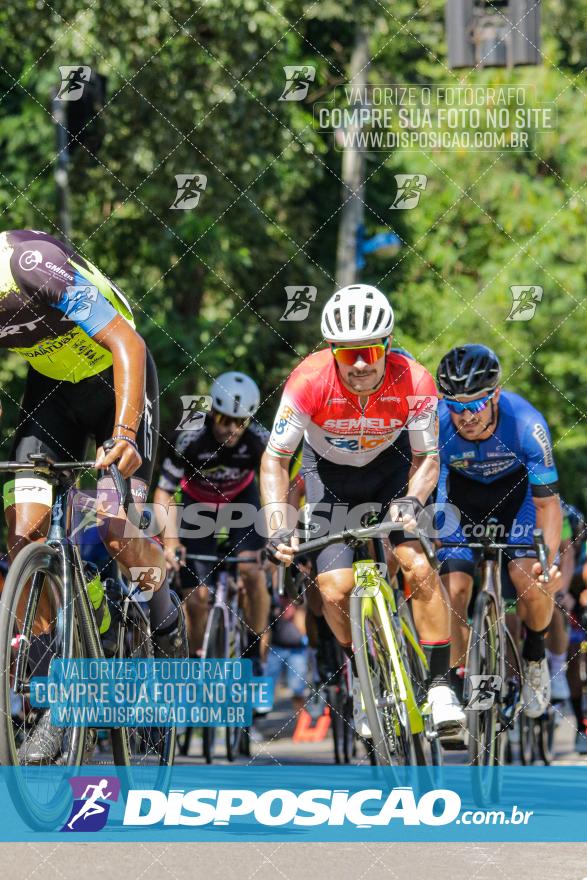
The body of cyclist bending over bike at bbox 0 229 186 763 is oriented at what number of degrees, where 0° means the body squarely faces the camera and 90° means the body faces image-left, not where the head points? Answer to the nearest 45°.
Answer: approximately 45°

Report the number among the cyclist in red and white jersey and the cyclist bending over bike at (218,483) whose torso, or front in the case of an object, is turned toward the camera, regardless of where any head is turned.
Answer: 2

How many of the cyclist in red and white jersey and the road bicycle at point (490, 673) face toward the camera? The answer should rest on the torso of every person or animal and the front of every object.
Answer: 2

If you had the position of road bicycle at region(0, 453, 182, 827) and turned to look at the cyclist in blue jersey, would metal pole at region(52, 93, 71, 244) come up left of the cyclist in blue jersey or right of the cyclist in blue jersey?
left

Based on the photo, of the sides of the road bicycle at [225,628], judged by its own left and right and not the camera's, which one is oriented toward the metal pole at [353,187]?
back

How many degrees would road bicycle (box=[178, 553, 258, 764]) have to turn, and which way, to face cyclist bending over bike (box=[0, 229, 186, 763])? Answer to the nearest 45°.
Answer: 0° — it already faces them

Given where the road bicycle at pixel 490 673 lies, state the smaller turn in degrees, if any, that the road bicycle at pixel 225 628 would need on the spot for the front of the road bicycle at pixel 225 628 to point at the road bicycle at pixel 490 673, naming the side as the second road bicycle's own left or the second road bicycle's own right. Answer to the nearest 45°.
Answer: approximately 45° to the second road bicycle's own left

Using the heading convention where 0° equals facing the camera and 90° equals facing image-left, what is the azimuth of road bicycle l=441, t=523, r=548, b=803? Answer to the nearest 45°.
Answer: approximately 0°
